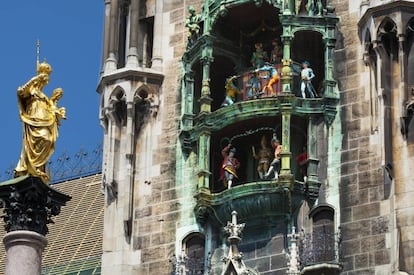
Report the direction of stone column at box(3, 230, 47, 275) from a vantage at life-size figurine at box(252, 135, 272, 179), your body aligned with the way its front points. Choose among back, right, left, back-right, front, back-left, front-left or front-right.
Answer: front

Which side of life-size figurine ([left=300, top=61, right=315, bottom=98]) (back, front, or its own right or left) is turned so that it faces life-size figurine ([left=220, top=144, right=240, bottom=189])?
right

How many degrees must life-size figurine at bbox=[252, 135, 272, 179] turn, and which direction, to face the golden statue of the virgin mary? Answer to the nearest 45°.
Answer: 0° — it already faces it

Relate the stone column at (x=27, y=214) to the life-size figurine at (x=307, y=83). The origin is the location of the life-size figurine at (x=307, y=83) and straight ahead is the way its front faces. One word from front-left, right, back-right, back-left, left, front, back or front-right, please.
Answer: front

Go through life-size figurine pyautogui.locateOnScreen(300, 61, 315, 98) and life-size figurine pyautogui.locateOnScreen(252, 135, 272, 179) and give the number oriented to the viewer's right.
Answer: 0

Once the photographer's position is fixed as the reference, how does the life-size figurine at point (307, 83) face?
facing the viewer and to the left of the viewer

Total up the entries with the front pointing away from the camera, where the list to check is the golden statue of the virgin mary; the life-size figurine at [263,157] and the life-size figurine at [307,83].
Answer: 0
